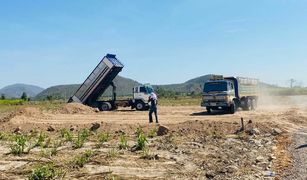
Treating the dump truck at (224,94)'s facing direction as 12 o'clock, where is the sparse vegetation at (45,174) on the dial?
The sparse vegetation is roughly at 11 o'clock from the dump truck.

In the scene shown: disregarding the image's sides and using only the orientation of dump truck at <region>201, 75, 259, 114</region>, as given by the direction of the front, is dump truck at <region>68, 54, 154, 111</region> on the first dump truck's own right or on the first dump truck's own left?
on the first dump truck's own right

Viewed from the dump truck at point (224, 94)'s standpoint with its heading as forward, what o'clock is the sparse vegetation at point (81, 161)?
The sparse vegetation is roughly at 11 o'clock from the dump truck.

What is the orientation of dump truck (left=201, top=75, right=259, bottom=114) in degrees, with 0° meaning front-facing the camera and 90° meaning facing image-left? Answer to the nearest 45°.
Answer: approximately 45°

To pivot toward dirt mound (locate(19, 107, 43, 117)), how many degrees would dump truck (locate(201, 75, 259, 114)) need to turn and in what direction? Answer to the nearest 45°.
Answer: approximately 45° to its right

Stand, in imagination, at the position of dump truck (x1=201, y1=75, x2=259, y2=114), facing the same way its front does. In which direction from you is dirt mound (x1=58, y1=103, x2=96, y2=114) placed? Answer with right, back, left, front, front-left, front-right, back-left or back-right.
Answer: front-right

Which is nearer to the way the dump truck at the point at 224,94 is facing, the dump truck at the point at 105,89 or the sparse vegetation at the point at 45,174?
the sparse vegetation

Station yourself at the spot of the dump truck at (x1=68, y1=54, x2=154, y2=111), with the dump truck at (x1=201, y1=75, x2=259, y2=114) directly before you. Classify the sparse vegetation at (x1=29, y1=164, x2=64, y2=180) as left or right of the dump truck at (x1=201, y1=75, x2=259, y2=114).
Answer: right
